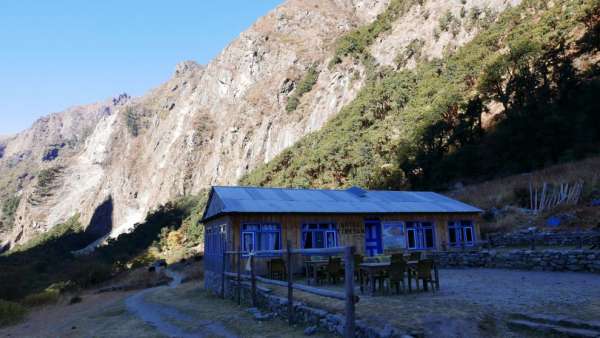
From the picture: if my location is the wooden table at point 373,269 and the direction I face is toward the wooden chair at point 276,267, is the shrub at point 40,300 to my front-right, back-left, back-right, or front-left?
front-left

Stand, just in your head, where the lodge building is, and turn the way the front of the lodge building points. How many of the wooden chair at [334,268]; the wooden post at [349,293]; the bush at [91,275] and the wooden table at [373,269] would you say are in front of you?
3

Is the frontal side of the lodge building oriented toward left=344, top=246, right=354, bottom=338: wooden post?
yes

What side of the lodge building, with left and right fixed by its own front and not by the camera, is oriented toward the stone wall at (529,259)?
left

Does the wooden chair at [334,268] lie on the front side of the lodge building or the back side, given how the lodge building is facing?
on the front side

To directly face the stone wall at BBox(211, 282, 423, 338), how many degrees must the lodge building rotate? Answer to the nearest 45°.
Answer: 0° — it already faces it

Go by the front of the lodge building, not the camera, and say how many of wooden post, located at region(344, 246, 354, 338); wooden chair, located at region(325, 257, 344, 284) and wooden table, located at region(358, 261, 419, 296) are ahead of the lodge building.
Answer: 3

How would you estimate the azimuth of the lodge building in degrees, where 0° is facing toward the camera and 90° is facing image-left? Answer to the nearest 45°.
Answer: approximately 0°

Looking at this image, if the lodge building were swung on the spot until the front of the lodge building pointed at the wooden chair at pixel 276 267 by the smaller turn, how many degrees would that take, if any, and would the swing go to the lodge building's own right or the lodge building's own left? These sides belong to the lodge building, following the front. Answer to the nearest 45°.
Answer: approximately 45° to the lodge building's own right

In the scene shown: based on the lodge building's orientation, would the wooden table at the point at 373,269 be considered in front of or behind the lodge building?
in front

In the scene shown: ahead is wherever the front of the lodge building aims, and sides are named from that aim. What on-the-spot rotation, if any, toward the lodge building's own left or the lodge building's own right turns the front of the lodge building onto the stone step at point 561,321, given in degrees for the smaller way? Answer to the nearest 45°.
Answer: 0° — it already faces it

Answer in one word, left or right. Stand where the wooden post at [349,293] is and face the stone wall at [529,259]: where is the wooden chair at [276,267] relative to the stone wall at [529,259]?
left

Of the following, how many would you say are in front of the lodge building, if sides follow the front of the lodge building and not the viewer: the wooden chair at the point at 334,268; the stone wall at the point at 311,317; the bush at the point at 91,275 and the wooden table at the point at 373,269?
3

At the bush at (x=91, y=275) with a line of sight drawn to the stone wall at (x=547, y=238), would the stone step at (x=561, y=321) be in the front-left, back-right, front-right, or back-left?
front-right

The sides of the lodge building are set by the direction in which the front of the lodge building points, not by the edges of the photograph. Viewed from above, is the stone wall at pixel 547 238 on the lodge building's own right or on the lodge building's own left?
on the lodge building's own left

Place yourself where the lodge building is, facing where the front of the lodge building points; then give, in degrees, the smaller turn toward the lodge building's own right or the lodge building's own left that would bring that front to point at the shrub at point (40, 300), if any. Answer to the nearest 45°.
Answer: approximately 90° to the lodge building's own right
